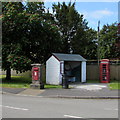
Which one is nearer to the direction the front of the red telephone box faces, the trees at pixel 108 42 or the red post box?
the red post box

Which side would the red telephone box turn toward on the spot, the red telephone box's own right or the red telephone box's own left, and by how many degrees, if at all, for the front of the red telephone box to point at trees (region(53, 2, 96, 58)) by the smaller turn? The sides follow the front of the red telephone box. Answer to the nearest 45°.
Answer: approximately 135° to the red telephone box's own right

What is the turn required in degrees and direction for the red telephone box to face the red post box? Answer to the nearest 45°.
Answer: approximately 45° to its right

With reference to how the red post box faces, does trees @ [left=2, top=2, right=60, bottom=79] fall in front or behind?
behind

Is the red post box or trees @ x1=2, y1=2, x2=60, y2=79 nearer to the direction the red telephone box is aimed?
the red post box

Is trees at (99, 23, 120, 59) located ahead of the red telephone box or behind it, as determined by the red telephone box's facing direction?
behind

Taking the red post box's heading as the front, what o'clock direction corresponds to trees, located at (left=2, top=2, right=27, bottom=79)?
The trees is roughly at 5 o'clock from the red post box.

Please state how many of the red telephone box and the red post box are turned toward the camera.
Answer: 2

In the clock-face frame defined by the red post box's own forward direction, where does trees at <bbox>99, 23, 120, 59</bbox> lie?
The trees is roughly at 7 o'clock from the red post box.
